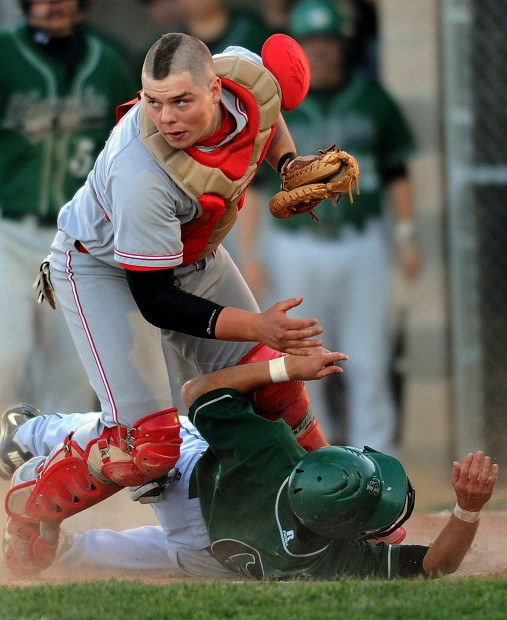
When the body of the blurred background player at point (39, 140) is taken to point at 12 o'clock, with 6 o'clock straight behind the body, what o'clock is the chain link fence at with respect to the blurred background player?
The chain link fence is roughly at 9 o'clock from the blurred background player.

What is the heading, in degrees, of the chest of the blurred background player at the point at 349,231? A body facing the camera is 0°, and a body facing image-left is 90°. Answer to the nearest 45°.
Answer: approximately 0°

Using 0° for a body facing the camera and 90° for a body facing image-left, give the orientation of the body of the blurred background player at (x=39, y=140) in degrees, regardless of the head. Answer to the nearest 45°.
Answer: approximately 0°

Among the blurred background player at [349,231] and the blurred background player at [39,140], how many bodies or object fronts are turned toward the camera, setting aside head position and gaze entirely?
2

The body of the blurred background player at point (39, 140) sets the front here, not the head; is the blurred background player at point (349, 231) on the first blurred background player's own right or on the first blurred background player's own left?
on the first blurred background player's own left

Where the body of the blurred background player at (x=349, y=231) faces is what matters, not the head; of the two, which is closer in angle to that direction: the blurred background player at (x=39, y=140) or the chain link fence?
the blurred background player

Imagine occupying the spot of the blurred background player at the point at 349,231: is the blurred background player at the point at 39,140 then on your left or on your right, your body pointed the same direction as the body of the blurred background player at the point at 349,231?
on your right

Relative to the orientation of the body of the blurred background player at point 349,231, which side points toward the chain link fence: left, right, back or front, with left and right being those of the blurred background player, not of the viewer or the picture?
left
